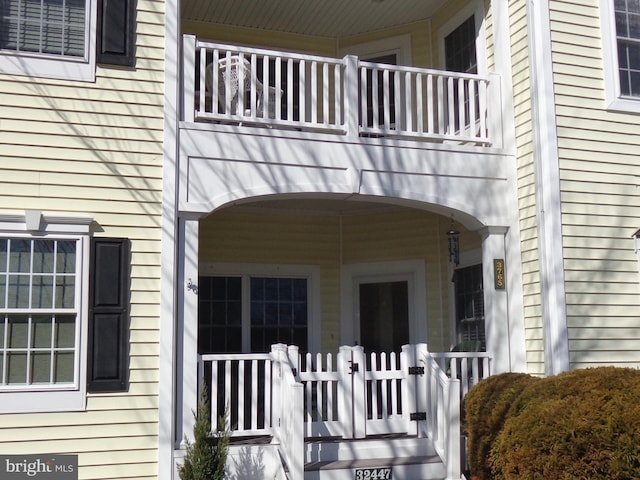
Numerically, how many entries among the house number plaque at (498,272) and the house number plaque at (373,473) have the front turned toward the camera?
2

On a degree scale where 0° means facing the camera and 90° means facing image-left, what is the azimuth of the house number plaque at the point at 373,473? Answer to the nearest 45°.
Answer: approximately 0°

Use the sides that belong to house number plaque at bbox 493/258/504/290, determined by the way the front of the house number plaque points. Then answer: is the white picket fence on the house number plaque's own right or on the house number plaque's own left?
on the house number plaque's own right

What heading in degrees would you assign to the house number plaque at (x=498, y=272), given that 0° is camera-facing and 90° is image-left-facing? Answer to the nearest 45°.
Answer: approximately 0°
